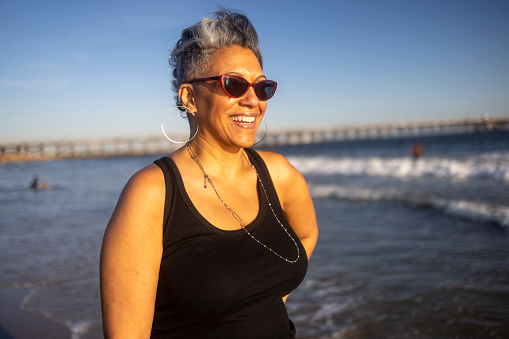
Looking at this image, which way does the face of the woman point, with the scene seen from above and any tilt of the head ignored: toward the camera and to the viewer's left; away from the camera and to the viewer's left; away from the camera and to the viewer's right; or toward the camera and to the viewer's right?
toward the camera and to the viewer's right

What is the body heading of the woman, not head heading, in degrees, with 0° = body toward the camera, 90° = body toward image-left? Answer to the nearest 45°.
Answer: approximately 315°
